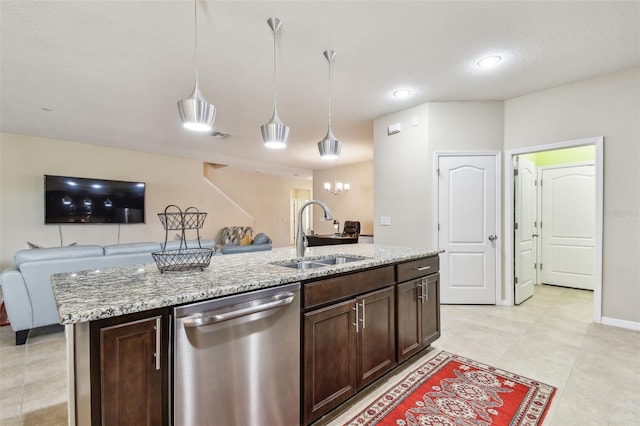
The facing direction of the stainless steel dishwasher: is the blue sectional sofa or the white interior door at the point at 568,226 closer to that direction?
the white interior door

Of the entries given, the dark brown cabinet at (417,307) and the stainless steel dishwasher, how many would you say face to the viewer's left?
0

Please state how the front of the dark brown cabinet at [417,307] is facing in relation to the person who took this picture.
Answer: facing the viewer and to the right of the viewer

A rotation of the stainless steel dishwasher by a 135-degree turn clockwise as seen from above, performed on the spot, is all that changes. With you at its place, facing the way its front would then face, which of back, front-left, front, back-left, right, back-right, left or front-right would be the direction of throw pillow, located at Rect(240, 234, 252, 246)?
right

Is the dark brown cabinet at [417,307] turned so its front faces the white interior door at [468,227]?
no

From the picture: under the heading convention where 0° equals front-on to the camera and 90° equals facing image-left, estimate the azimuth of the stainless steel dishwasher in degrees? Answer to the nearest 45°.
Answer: approximately 315°

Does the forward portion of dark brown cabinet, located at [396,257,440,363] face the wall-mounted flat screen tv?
no

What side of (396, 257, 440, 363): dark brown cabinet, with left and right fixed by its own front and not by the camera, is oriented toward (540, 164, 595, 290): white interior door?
left

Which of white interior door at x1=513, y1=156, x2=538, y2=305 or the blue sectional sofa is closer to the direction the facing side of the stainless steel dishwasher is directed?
the white interior door

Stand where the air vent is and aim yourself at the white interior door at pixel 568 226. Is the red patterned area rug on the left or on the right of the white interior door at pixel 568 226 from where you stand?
right

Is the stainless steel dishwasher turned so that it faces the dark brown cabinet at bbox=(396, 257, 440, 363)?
no

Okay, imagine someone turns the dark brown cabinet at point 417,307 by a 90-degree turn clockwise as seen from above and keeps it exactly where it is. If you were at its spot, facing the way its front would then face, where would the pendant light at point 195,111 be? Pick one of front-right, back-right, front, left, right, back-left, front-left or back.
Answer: front

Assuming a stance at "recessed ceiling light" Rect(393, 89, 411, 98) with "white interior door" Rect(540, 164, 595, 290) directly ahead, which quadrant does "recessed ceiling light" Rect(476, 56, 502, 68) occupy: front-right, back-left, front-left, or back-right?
front-right

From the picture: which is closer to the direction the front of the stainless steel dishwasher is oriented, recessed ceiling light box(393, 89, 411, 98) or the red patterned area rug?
the red patterned area rug

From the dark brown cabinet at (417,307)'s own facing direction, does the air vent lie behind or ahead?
behind
